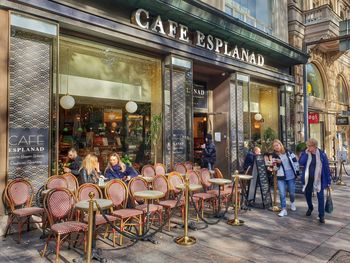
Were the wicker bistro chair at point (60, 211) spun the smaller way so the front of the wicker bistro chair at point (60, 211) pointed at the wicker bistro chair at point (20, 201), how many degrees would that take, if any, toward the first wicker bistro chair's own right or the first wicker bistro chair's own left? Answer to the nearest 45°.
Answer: approximately 180°

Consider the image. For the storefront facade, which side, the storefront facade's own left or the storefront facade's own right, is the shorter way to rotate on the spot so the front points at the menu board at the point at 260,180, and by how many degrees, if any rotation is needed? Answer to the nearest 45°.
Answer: approximately 45° to the storefront facade's own left

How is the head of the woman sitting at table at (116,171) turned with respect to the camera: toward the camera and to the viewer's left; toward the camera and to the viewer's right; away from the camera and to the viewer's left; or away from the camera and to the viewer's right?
toward the camera and to the viewer's left

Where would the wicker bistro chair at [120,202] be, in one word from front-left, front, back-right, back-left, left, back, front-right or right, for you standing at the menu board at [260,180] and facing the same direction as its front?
right

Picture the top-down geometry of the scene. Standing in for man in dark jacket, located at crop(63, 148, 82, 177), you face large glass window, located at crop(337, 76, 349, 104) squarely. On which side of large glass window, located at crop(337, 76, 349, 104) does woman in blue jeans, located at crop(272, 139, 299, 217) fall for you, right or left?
right
